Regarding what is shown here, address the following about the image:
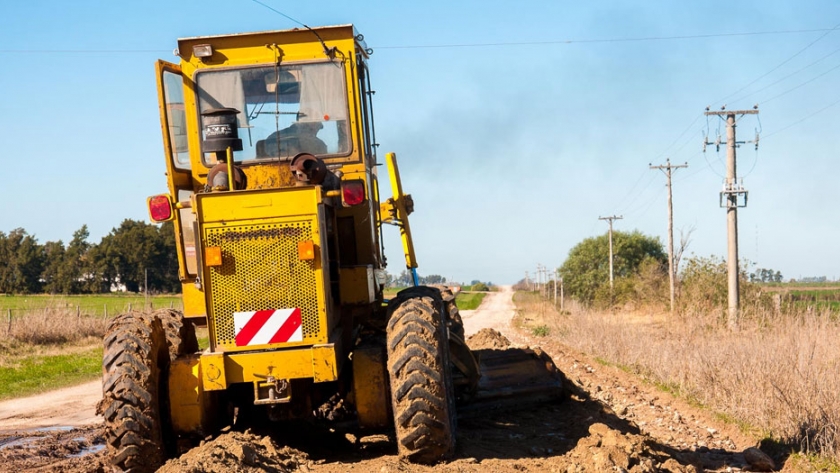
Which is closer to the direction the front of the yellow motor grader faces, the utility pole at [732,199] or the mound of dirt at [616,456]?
the utility pole

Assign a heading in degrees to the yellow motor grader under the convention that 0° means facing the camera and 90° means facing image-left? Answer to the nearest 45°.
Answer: approximately 180°

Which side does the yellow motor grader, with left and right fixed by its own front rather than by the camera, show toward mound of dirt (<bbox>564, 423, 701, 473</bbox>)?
right
